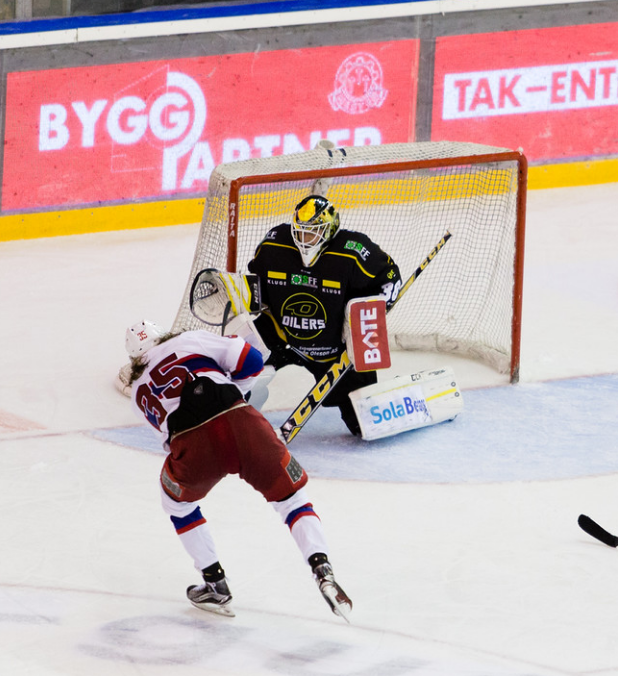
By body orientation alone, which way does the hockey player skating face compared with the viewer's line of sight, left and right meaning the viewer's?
facing away from the viewer and to the left of the viewer

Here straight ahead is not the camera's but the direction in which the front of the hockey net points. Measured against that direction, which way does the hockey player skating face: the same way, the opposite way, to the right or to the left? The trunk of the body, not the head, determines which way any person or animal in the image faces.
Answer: the opposite way

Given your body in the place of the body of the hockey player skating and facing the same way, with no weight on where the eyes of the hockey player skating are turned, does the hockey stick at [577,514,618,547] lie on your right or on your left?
on your right

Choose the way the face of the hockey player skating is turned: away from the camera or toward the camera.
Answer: away from the camera

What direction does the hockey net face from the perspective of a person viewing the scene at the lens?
facing the viewer and to the right of the viewer

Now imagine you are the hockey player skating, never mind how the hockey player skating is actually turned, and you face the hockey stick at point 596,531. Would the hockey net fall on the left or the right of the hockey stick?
left

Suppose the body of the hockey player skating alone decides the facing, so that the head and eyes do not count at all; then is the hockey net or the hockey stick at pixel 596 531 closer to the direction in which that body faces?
the hockey net

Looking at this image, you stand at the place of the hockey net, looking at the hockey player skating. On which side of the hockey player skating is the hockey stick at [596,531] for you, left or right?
left

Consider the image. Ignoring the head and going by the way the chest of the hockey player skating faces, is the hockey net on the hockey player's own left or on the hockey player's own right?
on the hockey player's own right
